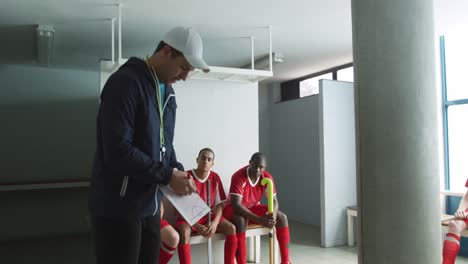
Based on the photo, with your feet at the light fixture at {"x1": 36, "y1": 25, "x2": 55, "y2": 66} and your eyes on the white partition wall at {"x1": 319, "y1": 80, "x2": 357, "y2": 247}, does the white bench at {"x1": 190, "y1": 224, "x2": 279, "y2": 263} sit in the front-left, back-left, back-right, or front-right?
front-right

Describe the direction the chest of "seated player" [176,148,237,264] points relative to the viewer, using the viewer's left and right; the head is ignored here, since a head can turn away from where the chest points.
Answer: facing the viewer

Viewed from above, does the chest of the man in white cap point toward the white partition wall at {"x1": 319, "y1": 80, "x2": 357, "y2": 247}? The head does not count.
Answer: no

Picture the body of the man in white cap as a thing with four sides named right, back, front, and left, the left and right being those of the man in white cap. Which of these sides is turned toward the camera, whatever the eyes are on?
right

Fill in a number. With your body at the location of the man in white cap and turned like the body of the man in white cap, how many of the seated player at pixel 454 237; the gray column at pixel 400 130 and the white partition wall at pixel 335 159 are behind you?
0

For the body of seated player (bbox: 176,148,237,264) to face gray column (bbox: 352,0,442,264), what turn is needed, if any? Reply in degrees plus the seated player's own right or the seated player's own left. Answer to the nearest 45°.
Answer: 0° — they already face it

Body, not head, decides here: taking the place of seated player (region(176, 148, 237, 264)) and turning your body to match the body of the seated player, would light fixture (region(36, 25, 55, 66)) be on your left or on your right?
on your right

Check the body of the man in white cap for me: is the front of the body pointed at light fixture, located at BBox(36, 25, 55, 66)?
no

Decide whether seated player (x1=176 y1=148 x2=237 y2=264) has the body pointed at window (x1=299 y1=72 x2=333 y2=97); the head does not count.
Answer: no

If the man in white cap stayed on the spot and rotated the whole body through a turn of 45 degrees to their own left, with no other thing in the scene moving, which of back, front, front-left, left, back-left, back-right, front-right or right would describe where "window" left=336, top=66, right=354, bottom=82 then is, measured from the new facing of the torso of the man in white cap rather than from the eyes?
front

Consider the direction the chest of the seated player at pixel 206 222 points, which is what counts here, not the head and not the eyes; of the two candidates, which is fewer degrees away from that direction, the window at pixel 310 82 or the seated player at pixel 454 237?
the seated player

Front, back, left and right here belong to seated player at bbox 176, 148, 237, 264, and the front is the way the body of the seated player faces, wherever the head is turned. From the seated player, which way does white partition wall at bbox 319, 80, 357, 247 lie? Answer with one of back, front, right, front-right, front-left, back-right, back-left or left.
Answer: back-left
